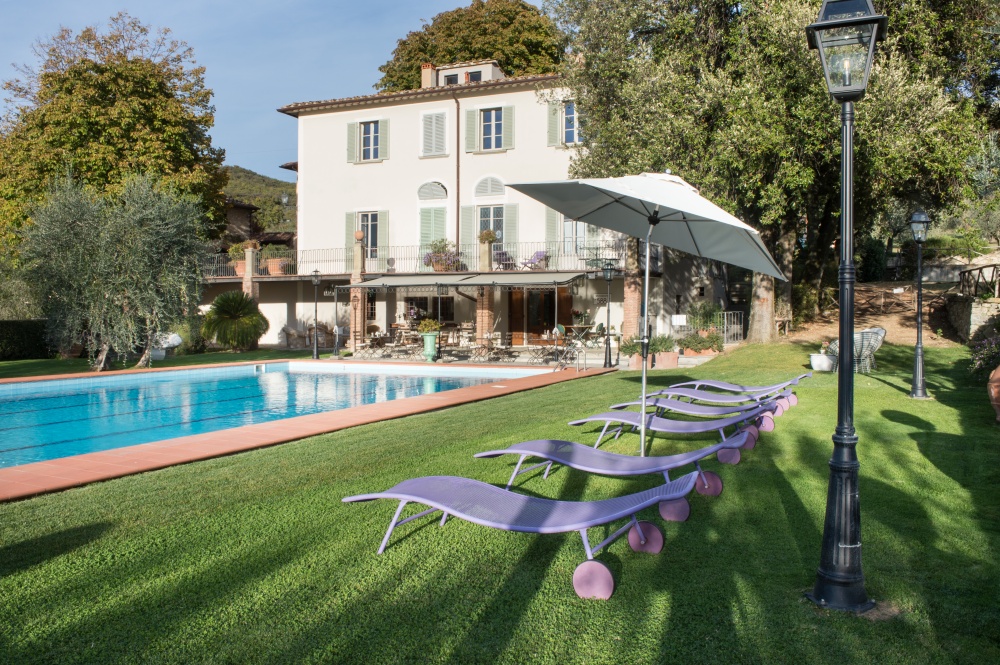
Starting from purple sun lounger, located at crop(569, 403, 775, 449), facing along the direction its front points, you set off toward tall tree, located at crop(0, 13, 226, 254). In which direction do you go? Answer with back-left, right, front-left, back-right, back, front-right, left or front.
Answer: front-right

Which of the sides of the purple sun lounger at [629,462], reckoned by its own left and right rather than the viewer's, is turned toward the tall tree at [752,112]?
right

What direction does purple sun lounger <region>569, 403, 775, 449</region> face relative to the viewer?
to the viewer's left

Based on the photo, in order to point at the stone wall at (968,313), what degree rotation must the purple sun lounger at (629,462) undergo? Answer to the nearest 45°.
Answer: approximately 135° to its right

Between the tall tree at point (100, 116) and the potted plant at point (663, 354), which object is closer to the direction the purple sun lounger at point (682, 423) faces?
the tall tree

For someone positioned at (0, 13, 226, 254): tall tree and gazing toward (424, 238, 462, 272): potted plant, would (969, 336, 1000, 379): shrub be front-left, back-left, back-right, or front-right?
front-right

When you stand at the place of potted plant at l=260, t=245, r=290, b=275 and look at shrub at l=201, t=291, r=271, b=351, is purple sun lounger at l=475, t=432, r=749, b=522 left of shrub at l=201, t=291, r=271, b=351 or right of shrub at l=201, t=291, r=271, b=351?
left

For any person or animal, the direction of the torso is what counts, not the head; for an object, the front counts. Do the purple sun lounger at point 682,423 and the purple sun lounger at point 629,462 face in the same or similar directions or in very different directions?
same or similar directions

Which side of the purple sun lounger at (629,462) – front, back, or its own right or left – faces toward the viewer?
left

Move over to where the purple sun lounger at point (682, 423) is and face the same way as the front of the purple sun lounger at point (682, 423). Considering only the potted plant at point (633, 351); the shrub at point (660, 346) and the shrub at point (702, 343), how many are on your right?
3
